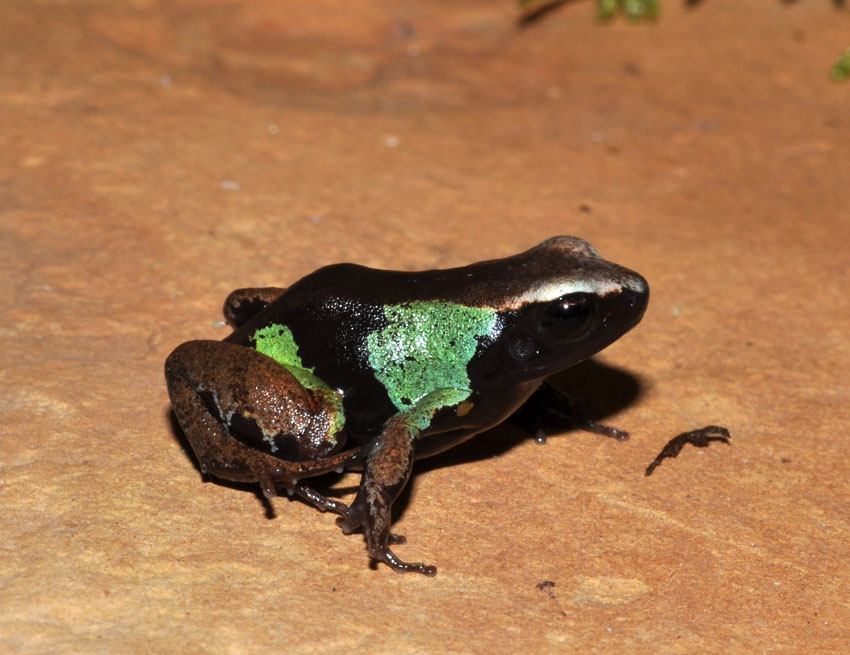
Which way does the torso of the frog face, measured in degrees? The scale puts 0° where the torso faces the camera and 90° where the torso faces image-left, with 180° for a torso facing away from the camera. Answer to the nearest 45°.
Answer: approximately 270°
